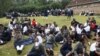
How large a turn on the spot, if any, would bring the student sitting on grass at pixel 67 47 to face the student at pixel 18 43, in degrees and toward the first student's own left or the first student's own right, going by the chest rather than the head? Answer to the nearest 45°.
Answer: approximately 135° to the first student's own left

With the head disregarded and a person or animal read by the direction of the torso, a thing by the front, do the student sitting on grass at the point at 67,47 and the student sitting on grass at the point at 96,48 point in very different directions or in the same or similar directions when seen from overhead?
same or similar directions

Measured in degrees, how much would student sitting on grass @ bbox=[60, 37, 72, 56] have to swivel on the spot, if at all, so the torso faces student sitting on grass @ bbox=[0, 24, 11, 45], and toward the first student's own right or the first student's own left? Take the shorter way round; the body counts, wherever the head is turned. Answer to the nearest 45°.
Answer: approximately 135° to the first student's own left
